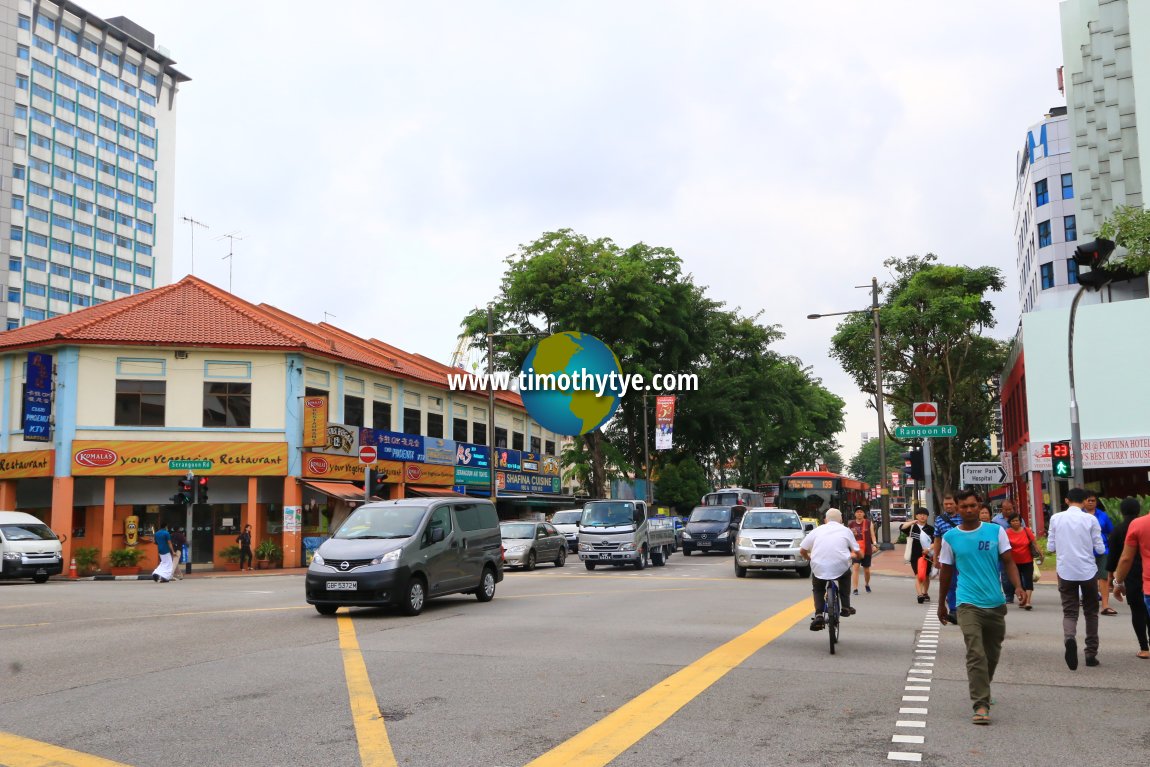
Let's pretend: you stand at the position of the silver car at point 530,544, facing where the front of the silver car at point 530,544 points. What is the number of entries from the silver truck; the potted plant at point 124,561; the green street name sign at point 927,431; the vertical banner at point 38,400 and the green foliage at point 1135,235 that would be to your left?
3

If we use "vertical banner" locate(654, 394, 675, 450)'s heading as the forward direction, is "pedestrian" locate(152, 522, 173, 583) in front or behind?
in front

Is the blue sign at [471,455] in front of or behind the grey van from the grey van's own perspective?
behind

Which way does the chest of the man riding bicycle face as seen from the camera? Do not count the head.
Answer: away from the camera

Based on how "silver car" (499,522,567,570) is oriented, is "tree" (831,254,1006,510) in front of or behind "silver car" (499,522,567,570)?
behind
